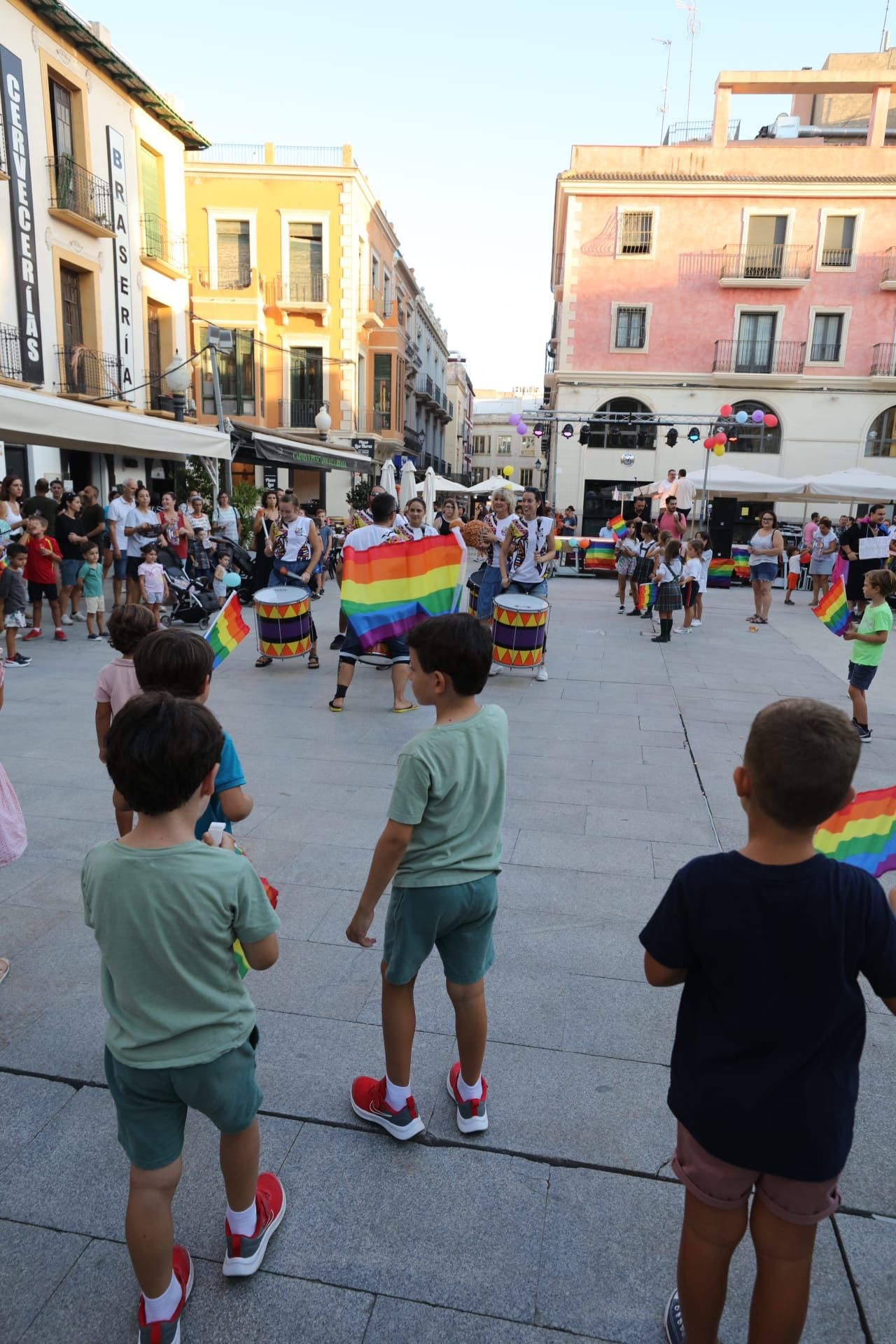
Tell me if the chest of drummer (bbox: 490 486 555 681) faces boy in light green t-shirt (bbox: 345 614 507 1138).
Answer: yes

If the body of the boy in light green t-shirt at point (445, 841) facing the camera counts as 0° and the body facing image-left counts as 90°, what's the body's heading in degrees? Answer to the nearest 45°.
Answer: approximately 135°

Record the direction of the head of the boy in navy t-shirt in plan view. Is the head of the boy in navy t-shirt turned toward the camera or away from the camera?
away from the camera

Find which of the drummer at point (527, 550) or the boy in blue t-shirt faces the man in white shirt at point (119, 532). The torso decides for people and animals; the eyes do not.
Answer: the boy in blue t-shirt

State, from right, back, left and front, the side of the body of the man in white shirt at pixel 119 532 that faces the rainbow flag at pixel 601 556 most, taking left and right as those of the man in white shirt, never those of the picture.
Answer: left

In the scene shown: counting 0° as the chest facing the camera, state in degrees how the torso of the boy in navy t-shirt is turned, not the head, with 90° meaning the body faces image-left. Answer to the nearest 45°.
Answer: approximately 180°

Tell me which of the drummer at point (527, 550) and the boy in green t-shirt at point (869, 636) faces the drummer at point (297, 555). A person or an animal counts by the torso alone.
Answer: the boy in green t-shirt

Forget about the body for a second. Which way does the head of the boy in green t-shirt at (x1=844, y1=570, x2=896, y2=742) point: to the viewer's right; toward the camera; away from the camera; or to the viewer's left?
to the viewer's left

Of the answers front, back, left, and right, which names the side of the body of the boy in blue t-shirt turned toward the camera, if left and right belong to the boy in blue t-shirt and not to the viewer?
back

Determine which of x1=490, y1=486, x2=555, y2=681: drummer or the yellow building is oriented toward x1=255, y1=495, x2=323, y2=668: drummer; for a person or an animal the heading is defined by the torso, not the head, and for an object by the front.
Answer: the yellow building

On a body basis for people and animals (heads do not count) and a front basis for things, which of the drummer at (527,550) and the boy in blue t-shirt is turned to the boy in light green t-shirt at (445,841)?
the drummer
